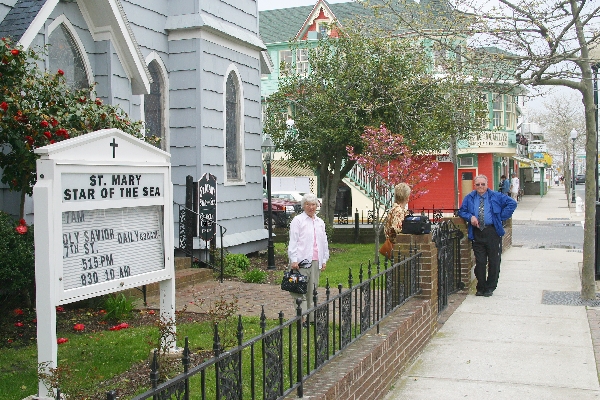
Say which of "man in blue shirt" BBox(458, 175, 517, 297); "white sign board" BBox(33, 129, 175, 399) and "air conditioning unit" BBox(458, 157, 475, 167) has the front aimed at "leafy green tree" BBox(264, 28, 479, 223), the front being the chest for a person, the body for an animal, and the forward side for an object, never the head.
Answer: the air conditioning unit

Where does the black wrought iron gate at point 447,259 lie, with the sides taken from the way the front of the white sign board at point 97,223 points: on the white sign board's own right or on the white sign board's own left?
on the white sign board's own left

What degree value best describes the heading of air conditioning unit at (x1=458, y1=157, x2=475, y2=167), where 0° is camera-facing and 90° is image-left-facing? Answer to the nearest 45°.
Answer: approximately 0°

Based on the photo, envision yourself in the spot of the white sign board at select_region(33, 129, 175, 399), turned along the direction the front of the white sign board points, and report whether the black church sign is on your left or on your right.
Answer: on your left

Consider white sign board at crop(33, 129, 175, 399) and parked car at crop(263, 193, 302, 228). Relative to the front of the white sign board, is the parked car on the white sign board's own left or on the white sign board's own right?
on the white sign board's own left

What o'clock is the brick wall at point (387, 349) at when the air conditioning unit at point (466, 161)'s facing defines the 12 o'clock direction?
The brick wall is roughly at 12 o'clock from the air conditioning unit.

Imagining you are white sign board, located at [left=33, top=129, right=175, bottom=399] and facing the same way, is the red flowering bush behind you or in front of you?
behind

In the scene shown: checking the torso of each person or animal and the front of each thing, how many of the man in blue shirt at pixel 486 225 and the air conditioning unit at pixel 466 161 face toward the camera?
2

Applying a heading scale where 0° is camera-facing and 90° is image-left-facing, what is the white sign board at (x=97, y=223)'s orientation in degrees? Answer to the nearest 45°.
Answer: approximately 315°

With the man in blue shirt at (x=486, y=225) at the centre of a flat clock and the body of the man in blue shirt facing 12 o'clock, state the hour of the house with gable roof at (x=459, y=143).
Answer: The house with gable roof is roughly at 6 o'clock from the man in blue shirt.

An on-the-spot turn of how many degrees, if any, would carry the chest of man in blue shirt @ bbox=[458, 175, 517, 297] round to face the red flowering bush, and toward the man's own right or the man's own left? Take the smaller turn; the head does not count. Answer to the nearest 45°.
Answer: approximately 45° to the man's own right
